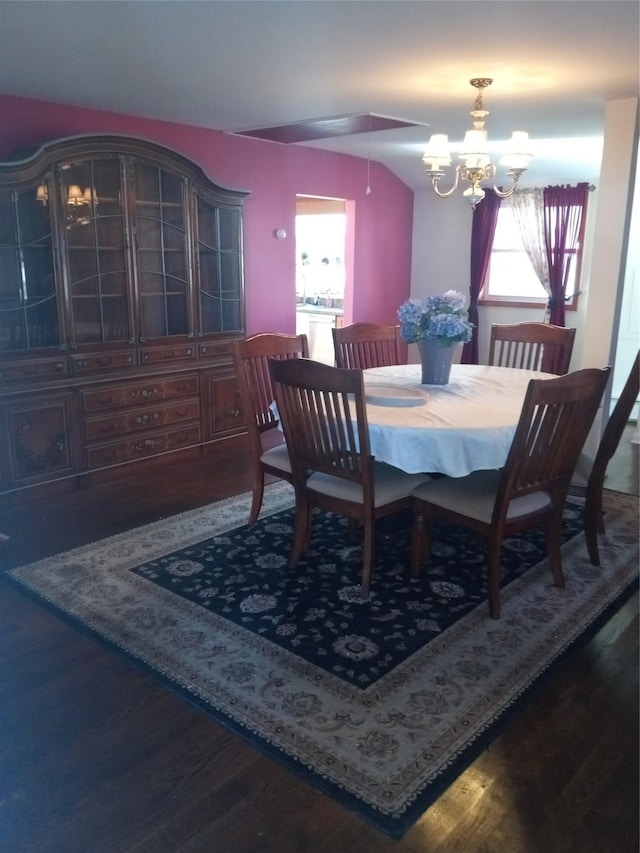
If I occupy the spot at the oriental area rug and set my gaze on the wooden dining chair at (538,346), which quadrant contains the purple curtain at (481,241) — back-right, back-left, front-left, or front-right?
front-left

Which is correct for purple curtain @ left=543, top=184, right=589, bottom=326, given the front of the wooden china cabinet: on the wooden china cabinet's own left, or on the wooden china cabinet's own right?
on the wooden china cabinet's own left

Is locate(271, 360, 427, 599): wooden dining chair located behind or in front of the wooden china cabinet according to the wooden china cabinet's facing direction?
in front

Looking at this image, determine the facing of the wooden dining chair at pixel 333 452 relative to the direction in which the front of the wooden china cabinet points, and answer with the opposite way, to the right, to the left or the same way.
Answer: to the left

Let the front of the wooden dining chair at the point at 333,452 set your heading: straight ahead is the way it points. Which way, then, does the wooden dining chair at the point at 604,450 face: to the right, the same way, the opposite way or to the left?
to the left

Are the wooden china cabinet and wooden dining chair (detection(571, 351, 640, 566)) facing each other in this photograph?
yes

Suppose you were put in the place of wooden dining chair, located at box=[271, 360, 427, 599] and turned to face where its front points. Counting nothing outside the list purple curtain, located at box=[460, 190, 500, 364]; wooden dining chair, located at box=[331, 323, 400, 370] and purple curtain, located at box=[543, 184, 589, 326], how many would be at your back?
0

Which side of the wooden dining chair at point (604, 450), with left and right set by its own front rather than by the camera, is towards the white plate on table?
front

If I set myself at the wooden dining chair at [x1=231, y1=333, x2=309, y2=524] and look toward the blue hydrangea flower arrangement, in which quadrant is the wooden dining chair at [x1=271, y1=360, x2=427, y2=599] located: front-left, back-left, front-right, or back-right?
front-right

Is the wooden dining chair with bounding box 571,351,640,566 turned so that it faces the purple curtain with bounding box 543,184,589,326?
no

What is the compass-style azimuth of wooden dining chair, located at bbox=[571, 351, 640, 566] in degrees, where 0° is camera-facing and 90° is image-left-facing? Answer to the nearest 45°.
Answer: approximately 90°

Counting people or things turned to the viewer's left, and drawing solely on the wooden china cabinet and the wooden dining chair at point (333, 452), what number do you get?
0

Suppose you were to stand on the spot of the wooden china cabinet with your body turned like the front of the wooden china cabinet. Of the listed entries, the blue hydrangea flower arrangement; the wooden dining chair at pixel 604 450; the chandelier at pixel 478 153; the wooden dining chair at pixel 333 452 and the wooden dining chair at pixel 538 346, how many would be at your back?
0

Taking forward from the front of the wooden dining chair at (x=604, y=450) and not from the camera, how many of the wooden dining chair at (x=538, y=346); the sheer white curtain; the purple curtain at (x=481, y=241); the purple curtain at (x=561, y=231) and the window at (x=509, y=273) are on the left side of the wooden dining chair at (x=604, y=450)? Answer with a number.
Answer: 0

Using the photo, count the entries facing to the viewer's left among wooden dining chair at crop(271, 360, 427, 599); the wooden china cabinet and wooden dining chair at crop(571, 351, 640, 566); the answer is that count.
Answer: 1

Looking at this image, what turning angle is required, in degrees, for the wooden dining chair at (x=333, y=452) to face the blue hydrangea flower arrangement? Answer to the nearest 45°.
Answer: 0° — it already faces it

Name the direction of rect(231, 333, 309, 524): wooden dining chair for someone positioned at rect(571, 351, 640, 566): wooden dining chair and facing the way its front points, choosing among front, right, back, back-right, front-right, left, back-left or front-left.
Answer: front

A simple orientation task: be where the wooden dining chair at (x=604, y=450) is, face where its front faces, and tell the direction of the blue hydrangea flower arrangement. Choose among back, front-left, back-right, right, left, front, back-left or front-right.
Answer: front

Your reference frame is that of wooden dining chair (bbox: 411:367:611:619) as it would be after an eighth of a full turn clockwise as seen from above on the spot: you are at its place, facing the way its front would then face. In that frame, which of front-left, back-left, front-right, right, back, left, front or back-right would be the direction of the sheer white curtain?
front

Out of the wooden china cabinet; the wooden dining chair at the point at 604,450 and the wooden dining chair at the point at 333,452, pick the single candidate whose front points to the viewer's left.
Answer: the wooden dining chair at the point at 604,450

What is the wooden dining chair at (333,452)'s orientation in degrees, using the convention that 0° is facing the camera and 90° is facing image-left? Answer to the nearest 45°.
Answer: approximately 225°
